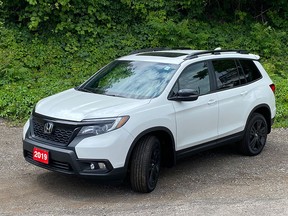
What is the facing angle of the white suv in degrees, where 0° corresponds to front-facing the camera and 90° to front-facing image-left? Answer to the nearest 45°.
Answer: approximately 45°
